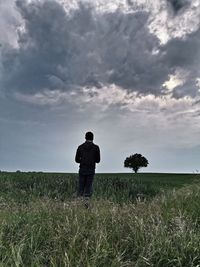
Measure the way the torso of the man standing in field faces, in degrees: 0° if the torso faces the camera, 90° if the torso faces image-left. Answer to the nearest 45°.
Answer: approximately 180°
